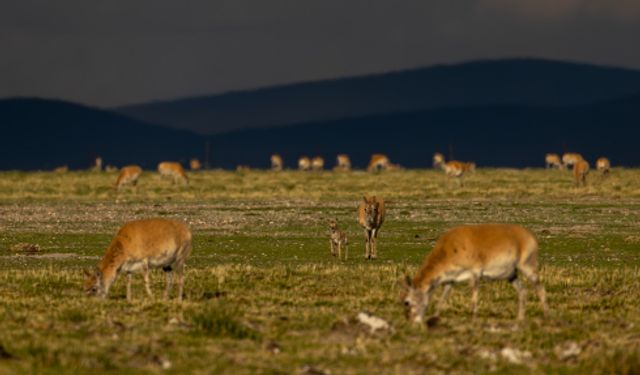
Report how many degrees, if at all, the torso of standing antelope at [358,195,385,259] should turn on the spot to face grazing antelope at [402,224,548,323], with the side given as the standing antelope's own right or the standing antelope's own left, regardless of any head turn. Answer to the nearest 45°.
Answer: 0° — it already faces it

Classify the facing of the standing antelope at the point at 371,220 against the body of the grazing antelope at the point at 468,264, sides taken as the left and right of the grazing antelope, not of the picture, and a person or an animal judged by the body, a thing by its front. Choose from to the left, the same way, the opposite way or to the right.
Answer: to the left

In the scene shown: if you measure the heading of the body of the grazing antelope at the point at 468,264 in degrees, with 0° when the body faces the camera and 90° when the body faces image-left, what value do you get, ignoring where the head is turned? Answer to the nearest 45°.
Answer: approximately 90°

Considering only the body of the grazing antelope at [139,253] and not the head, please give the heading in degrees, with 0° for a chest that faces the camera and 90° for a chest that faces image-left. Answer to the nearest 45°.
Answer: approximately 90°

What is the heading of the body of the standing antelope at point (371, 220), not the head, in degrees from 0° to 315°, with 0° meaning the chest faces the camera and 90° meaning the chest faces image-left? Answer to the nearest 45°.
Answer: approximately 0°

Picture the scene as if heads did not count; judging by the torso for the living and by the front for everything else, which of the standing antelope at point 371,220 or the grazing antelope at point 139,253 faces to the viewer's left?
the grazing antelope

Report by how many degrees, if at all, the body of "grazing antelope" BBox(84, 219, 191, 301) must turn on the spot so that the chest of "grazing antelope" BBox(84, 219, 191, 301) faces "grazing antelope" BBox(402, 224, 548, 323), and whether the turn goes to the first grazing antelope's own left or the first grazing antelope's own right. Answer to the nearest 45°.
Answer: approximately 135° to the first grazing antelope's own left
